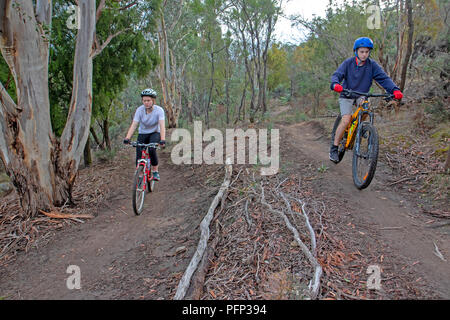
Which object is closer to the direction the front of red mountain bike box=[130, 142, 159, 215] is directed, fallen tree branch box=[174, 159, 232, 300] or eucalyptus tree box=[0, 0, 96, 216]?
the fallen tree branch

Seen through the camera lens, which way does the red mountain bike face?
facing the viewer

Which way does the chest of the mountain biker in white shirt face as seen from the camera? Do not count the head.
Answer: toward the camera

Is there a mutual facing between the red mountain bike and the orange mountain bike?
no

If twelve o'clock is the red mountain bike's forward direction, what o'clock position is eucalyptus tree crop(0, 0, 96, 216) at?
The eucalyptus tree is roughly at 3 o'clock from the red mountain bike.

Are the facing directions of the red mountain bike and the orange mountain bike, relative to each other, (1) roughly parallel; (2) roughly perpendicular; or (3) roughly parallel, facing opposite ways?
roughly parallel

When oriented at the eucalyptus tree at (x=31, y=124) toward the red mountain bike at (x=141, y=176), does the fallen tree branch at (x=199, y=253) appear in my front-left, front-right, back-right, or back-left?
front-right

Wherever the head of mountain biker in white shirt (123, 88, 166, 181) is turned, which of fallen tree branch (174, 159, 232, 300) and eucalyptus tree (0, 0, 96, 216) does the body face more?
the fallen tree branch

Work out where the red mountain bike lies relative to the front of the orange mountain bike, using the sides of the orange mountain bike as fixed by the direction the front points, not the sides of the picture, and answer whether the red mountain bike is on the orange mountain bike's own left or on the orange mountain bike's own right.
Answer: on the orange mountain bike's own right

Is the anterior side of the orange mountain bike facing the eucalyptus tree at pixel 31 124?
no

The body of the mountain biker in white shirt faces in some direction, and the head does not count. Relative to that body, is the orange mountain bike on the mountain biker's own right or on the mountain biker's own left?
on the mountain biker's own left

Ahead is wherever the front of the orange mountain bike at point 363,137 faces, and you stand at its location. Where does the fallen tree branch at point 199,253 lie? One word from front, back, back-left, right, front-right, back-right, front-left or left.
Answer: right

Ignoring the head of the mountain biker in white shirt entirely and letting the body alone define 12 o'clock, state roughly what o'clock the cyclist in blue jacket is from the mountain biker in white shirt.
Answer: The cyclist in blue jacket is roughly at 10 o'clock from the mountain biker in white shirt.

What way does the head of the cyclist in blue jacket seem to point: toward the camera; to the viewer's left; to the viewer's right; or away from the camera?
toward the camera

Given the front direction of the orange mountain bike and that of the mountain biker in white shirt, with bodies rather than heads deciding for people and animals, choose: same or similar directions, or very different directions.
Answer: same or similar directions

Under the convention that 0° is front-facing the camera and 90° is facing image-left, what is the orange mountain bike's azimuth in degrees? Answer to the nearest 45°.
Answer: approximately 315°

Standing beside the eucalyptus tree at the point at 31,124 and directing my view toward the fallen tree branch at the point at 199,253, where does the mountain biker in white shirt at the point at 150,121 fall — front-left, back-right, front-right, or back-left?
front-left

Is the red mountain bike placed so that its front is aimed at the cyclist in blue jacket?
no

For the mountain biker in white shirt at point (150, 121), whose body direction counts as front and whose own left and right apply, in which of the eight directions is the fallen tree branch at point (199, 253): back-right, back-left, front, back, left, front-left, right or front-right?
front
